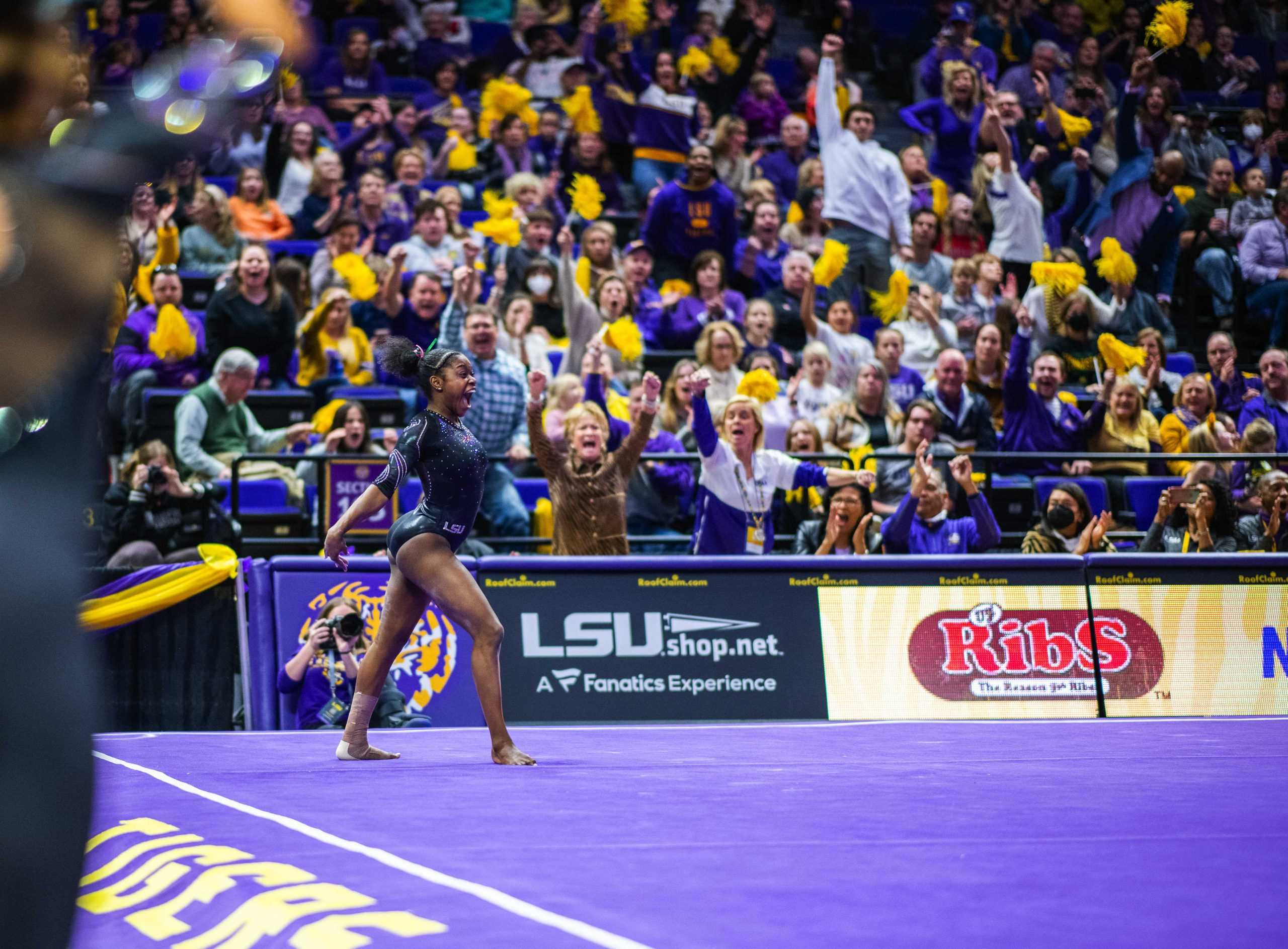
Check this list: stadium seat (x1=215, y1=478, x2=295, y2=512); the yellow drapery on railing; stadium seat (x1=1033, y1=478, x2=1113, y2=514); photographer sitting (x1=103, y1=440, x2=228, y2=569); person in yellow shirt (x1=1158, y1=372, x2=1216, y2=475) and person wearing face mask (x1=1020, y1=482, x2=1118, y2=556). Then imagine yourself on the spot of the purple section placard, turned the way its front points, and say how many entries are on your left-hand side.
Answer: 3

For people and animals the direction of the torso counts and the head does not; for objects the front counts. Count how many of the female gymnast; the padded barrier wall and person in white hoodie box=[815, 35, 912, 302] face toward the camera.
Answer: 2

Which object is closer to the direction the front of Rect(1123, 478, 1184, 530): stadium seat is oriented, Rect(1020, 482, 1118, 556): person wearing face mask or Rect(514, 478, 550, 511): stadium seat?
the person wearing face mask

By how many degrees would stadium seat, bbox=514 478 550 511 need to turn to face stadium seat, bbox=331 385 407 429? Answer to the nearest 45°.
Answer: approximately 90° to its right

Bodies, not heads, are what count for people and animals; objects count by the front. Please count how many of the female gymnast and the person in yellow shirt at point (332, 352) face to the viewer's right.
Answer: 1

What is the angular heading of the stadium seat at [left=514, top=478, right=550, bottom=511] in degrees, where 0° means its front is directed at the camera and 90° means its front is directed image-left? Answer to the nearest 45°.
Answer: approximately 0°

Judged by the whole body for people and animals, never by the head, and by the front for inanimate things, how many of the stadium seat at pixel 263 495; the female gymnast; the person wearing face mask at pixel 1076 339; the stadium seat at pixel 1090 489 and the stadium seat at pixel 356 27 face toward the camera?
4

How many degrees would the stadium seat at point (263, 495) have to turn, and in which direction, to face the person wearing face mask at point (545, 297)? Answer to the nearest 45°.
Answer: approximately 135° to its left

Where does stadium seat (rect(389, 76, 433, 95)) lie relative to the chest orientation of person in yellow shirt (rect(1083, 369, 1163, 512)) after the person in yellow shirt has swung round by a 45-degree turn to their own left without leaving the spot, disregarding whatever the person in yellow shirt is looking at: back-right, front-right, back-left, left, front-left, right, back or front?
back-right
